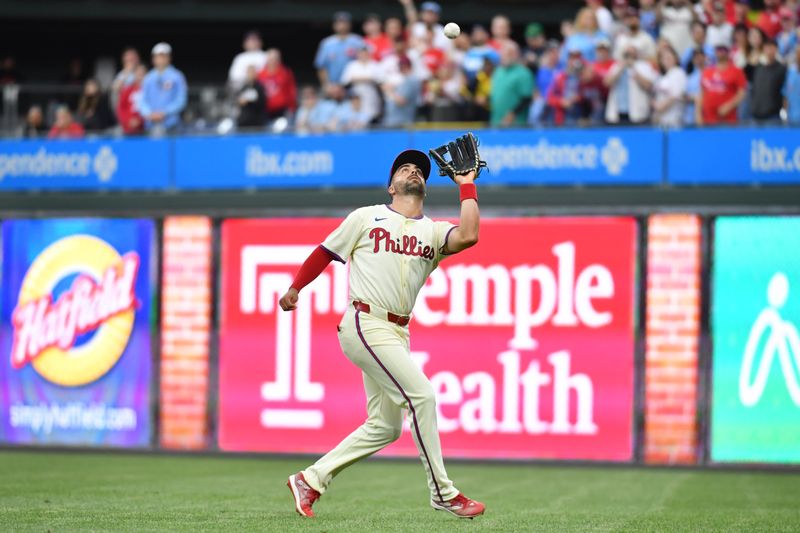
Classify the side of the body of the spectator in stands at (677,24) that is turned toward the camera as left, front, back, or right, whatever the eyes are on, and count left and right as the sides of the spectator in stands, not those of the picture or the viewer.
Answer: front

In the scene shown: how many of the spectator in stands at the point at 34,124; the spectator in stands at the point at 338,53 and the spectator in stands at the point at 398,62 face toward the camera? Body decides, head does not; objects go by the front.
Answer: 3

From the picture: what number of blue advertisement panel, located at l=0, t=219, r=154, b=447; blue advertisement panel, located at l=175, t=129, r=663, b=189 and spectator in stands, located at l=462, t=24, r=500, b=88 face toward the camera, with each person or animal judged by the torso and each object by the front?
3

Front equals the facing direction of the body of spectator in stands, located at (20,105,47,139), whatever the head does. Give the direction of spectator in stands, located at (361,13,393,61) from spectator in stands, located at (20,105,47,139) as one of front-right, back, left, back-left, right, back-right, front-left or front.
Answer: left

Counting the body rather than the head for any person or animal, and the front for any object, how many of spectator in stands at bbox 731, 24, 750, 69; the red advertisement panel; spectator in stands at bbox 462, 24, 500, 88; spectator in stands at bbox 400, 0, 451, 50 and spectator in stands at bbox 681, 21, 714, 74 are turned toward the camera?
5

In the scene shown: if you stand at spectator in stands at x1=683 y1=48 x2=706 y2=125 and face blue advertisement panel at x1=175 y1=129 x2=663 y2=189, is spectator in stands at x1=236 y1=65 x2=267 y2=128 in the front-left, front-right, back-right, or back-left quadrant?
front-right

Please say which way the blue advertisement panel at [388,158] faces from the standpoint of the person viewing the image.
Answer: facing the viewer

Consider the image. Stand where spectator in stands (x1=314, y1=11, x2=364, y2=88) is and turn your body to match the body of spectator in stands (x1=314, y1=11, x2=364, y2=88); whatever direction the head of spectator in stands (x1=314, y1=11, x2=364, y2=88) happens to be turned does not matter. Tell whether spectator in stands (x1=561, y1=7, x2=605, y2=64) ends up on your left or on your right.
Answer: on your left

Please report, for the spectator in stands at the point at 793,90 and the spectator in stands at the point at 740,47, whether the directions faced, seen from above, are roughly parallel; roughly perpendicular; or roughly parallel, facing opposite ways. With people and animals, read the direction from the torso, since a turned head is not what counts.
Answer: roughly parallel

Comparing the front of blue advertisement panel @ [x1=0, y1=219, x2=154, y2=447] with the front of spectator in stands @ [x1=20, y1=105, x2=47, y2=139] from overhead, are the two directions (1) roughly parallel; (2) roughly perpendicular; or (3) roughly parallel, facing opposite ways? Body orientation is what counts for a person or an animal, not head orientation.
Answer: roughly parallel

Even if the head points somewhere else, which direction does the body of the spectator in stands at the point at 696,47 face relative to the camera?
toward the camera

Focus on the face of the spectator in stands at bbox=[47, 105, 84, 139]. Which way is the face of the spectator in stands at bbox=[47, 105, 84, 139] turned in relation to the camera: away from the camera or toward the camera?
toward the camera

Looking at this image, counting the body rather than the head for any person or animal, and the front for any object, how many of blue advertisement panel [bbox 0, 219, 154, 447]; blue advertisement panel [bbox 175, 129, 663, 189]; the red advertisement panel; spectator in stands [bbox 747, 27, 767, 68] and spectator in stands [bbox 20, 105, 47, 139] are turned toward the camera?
5

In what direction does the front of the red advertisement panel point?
toward the camera

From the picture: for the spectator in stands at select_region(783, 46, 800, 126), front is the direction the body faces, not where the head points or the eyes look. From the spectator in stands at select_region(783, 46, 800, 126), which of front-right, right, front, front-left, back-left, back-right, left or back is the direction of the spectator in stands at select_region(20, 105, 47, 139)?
right

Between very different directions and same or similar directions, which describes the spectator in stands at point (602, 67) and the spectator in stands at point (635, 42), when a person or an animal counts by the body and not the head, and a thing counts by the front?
same or similar directions

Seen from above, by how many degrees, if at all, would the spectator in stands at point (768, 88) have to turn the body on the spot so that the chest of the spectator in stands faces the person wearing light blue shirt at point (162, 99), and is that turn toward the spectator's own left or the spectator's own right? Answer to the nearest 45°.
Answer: approximately 90° to the spectator's own right
